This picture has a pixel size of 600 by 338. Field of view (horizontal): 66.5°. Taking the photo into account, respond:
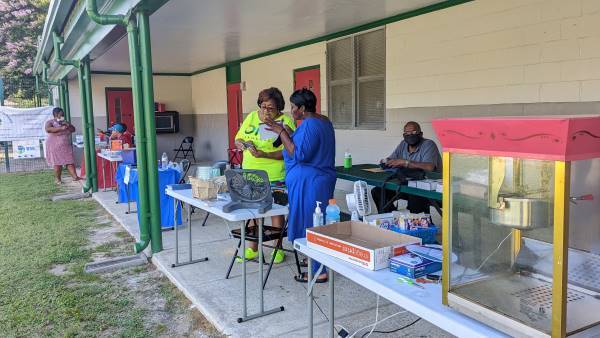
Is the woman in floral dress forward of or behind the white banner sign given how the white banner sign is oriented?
forward

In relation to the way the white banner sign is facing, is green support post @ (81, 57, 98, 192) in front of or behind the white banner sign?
in front

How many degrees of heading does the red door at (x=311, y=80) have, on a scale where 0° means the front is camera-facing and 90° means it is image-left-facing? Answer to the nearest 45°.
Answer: approximately 45°

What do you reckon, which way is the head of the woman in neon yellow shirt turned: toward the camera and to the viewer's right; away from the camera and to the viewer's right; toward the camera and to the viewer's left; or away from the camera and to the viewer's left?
toward the camera and to the viewer's right

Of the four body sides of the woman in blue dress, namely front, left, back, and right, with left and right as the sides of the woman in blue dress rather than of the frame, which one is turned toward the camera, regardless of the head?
left

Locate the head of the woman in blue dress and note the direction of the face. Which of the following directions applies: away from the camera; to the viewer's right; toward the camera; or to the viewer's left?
to the viewer's left

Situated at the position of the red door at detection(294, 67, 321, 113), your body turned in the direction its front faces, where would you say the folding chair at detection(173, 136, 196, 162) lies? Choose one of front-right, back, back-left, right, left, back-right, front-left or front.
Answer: right

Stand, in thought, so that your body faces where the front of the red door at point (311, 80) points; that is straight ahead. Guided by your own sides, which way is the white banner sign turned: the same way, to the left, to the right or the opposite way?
to the left
